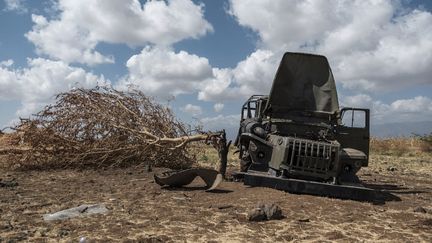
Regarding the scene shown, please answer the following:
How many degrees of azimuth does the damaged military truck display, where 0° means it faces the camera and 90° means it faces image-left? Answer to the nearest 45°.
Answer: approximately 0°

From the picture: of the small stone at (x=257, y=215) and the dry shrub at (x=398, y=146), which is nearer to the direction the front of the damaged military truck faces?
the small stone

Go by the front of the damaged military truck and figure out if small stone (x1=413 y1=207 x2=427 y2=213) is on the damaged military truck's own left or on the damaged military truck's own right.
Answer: on the damaged military truck's own left

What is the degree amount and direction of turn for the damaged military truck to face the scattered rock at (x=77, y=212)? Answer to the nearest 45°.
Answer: approximately 45° to its right

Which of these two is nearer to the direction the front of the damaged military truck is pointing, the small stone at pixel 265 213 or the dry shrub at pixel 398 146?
the small stone

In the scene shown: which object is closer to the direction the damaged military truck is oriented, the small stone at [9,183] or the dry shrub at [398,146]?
the small stone

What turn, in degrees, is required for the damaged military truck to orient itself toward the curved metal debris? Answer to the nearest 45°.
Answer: approximately 45° to its right

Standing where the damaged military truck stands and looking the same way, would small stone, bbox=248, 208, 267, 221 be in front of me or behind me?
in front

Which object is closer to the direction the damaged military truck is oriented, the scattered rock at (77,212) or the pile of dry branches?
the scattered rock

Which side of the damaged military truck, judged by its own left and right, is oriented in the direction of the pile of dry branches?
right
